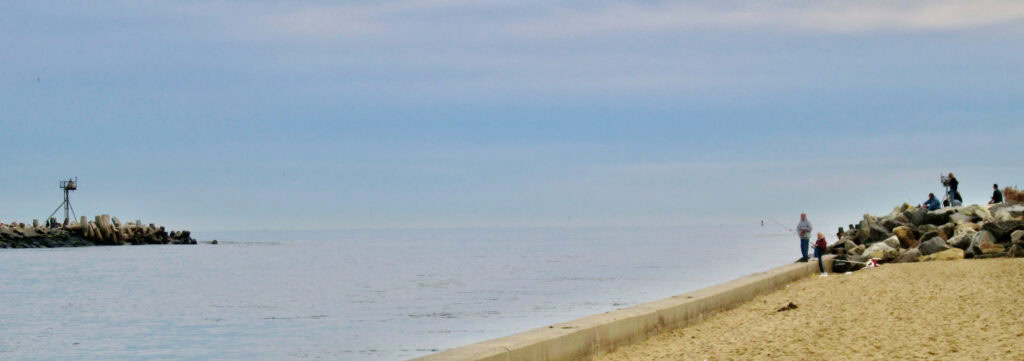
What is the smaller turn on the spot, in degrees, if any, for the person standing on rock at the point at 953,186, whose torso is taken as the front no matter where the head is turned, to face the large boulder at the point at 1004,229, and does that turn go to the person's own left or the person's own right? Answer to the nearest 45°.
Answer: approximately 90° to the person's own left

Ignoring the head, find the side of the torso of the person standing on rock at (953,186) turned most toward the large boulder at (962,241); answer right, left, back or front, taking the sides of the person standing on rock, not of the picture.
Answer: left

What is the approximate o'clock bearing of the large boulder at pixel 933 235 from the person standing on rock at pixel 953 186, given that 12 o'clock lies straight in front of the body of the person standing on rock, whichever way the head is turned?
The large boulder is roughly at 9 o'clock from the person standing on rock.

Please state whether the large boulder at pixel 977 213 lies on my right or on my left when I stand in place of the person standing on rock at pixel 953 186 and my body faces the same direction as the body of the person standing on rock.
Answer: on my left

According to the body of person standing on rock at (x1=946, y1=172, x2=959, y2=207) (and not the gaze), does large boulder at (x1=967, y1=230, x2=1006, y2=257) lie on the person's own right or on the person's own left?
on the person's own left

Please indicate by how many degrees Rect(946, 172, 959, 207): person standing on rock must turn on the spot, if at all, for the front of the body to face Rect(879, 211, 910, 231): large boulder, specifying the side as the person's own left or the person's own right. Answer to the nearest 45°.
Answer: approximately 90° to the person's own left

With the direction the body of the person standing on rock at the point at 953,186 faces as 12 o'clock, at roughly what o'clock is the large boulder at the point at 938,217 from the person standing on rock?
The large boulder is roughly at 9 o'clock from the person standing on rock.

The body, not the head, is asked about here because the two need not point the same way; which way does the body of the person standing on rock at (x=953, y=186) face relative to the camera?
to the viewer's left

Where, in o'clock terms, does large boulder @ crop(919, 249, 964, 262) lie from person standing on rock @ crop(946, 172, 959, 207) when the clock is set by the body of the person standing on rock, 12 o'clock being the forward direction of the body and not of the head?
The large boulder is roughly at 9 o'clock from the person standing on rock.

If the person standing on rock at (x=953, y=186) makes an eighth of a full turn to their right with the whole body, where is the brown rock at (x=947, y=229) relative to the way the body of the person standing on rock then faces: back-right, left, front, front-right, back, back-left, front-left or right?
back-left

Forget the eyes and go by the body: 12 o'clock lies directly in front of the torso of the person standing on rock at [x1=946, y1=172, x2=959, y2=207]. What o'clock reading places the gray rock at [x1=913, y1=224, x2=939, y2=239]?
The gray rock is roughly at 9 o'clock from the person standing on rock.

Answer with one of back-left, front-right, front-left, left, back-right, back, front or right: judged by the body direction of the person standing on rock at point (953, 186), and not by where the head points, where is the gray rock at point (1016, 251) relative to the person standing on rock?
left
